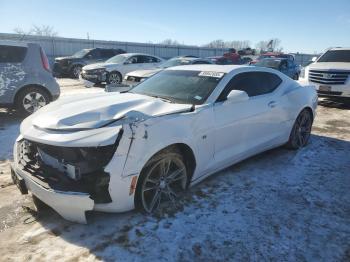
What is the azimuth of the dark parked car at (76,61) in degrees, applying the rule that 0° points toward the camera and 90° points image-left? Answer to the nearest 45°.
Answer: approximately 45°

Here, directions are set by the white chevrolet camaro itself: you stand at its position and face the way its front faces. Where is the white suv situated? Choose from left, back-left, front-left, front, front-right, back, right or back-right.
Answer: back

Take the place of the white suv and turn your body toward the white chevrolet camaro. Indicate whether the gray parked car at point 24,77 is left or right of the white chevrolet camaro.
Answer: right

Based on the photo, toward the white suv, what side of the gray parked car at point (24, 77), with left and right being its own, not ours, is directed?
back

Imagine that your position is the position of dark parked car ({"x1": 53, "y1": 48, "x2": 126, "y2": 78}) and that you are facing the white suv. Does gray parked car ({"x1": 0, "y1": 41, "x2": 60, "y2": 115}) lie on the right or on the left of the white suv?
right

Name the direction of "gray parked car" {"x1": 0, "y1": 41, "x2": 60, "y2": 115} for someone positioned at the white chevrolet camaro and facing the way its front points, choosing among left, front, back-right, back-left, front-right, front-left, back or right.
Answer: right

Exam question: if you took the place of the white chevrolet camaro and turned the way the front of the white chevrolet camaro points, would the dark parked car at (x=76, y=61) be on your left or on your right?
on your right

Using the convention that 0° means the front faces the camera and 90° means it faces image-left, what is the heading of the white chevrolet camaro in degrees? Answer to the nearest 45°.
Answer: approximately 45°

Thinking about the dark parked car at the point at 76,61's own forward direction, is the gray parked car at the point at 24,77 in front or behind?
in front

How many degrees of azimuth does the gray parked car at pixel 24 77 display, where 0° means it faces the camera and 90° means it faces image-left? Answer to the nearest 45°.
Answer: approximately 90°
